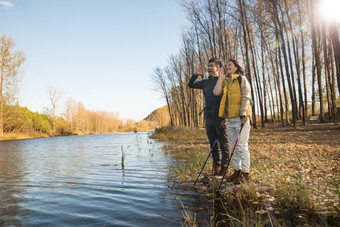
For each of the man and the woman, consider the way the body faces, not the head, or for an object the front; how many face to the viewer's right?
0

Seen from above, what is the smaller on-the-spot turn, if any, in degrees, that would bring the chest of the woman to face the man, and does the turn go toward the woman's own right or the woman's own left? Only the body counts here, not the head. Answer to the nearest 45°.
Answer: approximately 90° to the woman's own right

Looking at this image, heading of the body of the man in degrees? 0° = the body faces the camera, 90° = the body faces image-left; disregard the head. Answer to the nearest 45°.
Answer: approximately 45°

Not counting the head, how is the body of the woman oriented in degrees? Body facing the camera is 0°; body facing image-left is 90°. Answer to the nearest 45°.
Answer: approximately 45°
